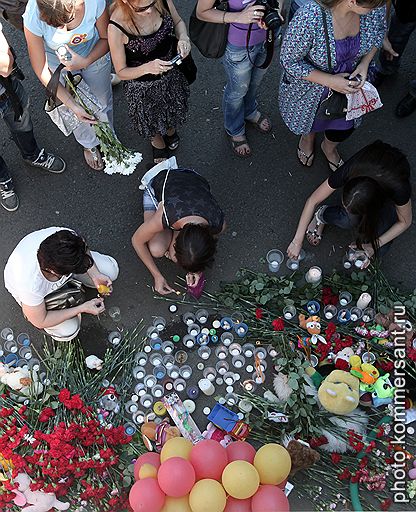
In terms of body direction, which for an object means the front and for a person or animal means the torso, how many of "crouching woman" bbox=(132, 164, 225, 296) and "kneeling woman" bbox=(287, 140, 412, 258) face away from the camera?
0

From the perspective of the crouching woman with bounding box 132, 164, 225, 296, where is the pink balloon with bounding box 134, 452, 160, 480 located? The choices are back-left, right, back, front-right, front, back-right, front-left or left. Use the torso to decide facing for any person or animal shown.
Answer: front

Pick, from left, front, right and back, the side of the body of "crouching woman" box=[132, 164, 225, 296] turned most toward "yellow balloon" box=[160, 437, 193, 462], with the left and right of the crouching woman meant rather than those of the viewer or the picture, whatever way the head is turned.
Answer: front

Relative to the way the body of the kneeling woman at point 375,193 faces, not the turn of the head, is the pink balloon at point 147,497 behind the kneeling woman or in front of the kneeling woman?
in front

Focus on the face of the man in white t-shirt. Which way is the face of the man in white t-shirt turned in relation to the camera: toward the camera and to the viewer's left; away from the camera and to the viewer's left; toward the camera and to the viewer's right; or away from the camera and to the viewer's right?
toward the camera and to the viewer's right

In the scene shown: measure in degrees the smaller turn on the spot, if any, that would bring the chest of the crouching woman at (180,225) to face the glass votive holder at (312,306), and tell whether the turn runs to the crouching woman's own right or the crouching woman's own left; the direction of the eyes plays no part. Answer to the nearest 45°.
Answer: approximately 90° to the crouching woman's own left

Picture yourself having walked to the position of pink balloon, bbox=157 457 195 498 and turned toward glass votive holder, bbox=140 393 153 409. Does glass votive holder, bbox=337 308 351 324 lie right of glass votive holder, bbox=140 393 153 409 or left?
right

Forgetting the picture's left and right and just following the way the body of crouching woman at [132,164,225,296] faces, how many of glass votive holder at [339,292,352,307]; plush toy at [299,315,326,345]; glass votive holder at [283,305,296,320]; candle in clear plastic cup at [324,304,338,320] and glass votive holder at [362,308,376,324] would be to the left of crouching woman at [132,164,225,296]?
5

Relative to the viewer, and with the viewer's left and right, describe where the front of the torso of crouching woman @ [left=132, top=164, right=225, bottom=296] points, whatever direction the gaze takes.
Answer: facing the viewer

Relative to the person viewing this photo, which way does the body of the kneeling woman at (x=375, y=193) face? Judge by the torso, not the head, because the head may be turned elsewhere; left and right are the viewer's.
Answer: facing the viewer and to the left of the viewer

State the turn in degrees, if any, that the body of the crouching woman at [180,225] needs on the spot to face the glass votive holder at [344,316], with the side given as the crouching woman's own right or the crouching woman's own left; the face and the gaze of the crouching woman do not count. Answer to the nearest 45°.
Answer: approximately 90° to the crouching woman's own left

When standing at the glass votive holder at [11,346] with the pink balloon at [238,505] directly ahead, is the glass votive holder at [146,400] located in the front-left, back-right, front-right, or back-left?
front-left
